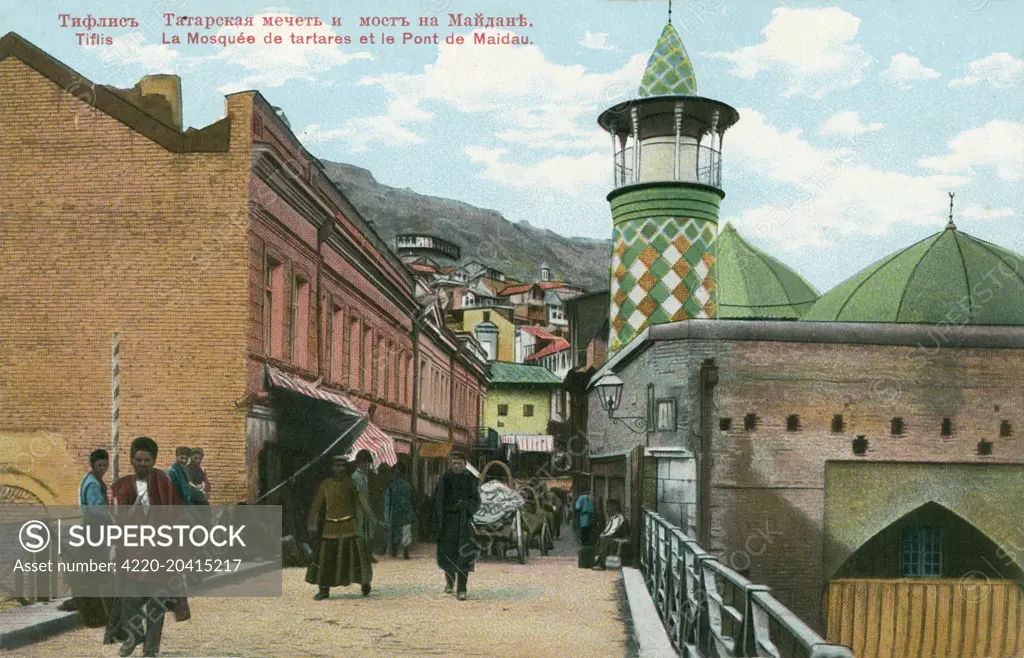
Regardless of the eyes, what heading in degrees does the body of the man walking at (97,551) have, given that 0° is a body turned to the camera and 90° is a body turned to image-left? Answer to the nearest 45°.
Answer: approximately 315°

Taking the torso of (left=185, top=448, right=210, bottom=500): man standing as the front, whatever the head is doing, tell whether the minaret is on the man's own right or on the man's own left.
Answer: on the man's own left

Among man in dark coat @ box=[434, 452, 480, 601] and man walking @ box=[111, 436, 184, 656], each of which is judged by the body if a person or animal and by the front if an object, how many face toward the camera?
2

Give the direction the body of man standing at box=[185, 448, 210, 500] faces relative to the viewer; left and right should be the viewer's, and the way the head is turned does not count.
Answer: facing the viewer and to the right of the viewer

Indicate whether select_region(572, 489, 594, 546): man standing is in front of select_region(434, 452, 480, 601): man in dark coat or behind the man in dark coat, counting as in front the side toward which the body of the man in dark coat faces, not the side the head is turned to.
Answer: behind

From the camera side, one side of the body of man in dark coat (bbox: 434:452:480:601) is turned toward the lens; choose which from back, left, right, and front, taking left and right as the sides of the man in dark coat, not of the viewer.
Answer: front

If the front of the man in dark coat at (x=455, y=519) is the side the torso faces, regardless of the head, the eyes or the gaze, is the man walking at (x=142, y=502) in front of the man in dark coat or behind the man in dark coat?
in front

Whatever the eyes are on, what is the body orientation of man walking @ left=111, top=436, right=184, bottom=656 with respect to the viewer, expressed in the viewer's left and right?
facing the viewer
